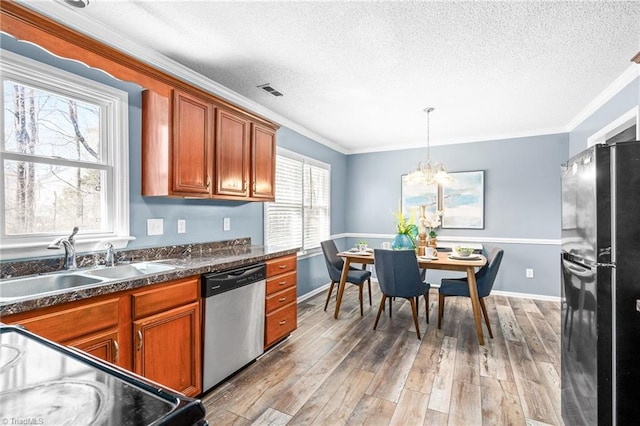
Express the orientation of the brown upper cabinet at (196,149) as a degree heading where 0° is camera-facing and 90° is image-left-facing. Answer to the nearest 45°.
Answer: approximately 315°

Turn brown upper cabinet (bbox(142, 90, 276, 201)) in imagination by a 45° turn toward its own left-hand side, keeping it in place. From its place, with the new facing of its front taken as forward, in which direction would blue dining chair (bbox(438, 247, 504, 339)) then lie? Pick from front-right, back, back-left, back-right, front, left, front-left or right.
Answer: front

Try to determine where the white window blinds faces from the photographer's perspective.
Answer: facing the viewer and to the right of the viewer

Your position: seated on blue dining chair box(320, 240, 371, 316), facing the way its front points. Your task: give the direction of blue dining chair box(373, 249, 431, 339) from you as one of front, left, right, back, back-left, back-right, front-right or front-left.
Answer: front-right

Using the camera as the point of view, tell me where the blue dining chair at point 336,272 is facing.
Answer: facing to the right of the viewer

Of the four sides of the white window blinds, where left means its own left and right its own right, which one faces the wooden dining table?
front

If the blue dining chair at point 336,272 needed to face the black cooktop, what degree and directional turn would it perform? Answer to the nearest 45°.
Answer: approximately 90° to its right

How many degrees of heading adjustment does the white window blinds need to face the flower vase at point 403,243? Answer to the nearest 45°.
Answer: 0° — it already faces it

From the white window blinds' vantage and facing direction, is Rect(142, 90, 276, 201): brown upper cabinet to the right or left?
on its right
